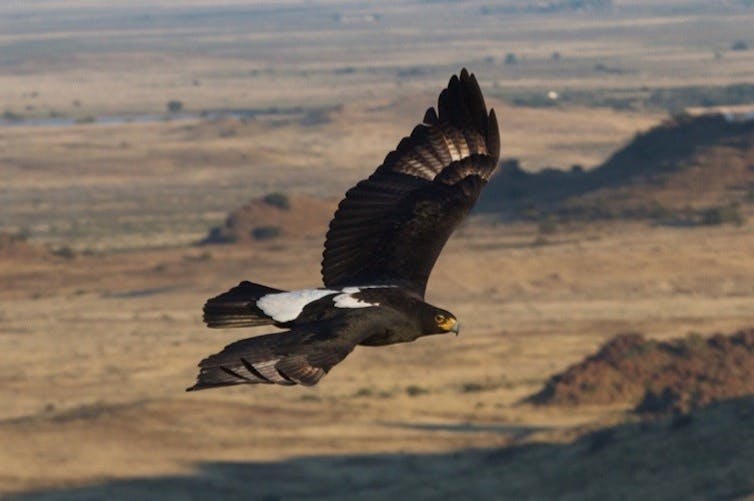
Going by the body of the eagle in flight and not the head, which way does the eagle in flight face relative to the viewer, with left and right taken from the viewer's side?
facing to the right of the viewer
